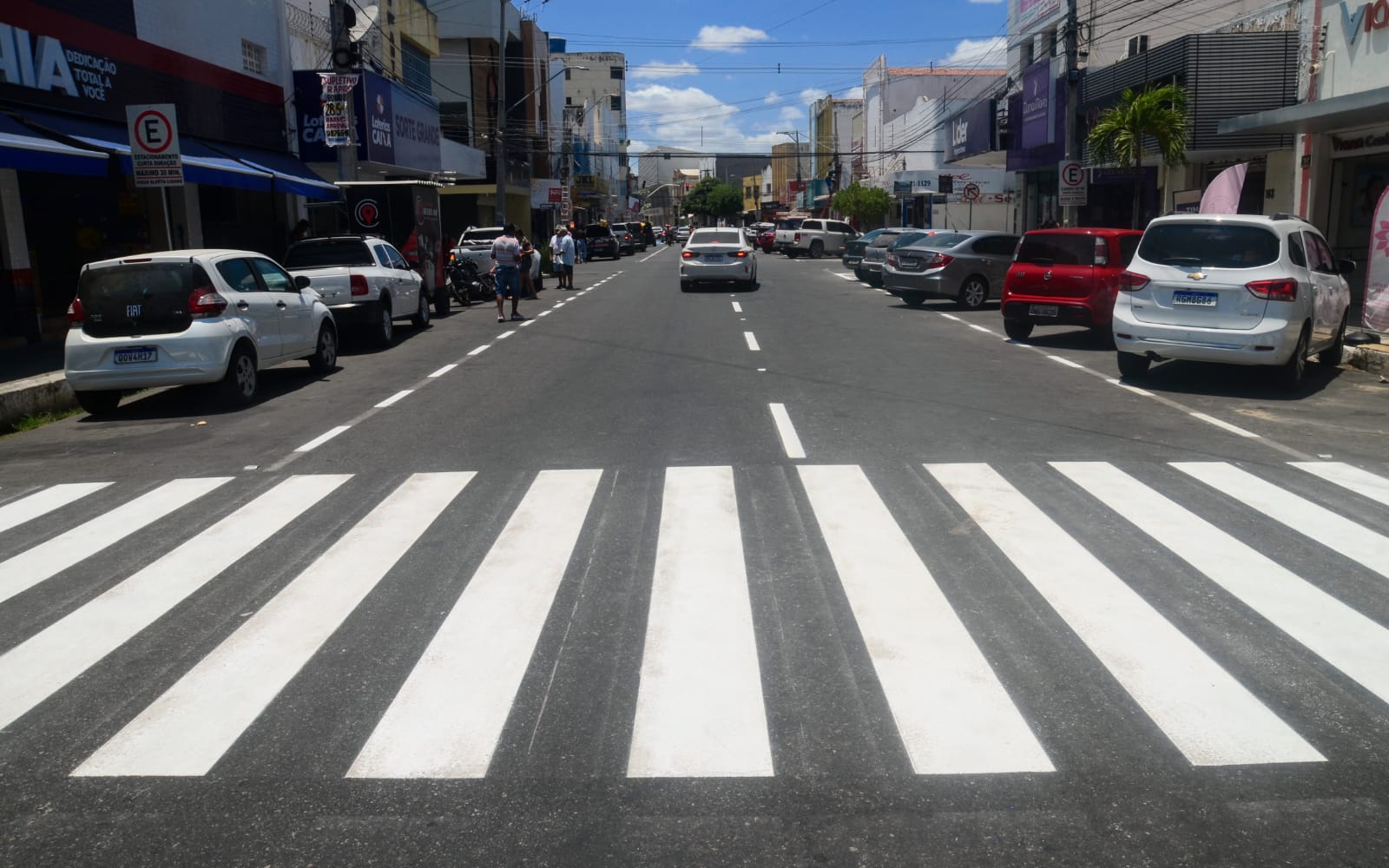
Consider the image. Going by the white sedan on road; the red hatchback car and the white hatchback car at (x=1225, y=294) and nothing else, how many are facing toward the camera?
0

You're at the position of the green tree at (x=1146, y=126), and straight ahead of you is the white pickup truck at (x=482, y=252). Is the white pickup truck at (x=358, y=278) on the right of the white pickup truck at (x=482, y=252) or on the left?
left

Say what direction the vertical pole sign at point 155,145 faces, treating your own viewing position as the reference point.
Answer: facing the viewer

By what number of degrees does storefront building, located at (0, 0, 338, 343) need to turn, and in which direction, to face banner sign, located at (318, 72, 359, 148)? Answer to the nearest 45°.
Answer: approximately 90° to its left

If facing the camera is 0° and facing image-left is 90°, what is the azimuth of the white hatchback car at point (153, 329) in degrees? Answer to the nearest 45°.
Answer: approximately 225°

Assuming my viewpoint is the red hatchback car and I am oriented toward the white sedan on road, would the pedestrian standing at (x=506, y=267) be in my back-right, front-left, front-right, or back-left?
front-left

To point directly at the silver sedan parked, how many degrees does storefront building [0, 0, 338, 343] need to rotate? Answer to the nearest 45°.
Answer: approximately 45° to its left

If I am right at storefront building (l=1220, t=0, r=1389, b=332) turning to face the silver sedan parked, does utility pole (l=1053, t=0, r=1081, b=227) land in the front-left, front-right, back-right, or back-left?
front-right

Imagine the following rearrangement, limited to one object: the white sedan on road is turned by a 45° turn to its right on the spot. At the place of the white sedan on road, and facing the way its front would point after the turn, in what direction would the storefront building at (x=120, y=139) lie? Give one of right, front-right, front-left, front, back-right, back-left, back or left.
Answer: back

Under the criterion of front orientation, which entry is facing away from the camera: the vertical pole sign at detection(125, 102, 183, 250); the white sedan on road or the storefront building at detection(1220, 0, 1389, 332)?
the white sedan on road

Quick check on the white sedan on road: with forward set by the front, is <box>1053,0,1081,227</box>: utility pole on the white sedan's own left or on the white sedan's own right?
on the white sedan's own right

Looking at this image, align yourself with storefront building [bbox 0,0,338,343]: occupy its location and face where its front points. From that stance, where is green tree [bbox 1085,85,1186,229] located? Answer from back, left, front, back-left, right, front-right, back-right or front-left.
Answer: front-left

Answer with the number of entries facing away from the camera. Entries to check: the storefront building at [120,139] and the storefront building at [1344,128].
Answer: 0

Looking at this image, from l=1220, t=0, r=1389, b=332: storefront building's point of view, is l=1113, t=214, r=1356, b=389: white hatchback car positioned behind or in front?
in front
